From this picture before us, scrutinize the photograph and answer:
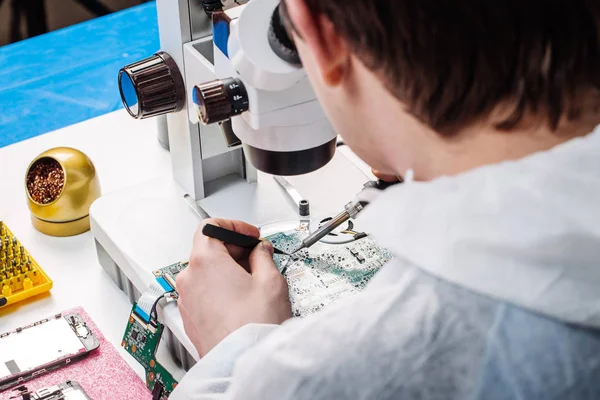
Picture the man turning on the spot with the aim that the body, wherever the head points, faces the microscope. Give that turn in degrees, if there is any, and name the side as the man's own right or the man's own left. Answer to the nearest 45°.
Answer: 0° — they already face it

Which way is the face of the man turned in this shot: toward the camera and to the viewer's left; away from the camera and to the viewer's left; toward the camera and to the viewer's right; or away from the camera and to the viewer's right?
away from the camera and to the viewer's left

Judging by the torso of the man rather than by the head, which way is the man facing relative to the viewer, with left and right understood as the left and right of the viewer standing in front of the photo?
facing away from the viewer and to the left of the viewer

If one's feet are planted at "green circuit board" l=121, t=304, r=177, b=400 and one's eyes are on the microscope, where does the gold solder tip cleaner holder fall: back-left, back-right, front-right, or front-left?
front-left

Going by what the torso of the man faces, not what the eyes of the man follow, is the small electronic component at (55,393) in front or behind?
in front

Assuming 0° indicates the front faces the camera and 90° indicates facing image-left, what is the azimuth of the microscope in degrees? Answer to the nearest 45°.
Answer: approximately 315°

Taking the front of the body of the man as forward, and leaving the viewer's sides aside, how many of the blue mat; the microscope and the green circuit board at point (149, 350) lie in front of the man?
3

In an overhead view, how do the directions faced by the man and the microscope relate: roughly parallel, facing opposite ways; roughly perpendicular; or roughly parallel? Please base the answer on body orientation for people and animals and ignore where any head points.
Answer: roughly parallel, facing opposite ways

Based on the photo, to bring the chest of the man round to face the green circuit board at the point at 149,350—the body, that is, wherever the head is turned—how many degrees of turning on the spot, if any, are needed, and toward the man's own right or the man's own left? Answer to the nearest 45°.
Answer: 0° — they already face it

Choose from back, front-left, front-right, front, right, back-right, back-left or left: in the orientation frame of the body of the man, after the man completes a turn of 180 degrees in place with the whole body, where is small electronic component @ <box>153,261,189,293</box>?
back
